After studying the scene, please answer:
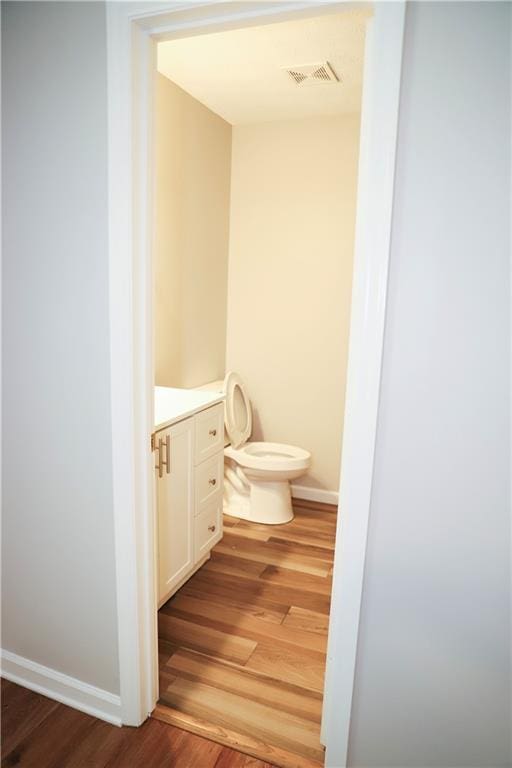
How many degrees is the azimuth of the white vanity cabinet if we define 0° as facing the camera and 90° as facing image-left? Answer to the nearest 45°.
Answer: approximately 315°

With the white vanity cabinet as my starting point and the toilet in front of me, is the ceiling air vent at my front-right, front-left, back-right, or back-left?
front-right

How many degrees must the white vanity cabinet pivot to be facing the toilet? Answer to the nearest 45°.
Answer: approximately 90° to its left
